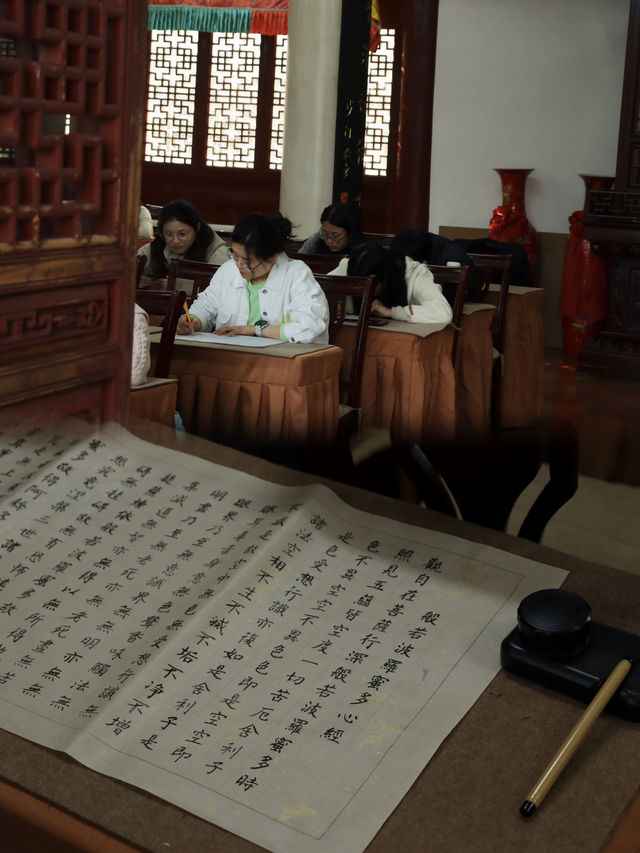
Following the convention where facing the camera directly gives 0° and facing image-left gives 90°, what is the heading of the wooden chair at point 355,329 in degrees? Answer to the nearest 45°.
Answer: approximately 45°

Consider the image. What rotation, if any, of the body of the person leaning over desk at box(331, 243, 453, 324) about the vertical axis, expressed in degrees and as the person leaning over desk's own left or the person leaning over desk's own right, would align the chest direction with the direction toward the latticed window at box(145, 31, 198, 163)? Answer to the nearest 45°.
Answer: approximately 135° to the person leaning over desk's own right

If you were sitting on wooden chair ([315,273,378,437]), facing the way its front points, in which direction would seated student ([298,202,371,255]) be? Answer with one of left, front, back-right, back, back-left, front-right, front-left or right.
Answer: back-right

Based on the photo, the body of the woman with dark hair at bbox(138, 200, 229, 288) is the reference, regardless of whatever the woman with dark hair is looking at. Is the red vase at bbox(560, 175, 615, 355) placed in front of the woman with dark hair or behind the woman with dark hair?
behind

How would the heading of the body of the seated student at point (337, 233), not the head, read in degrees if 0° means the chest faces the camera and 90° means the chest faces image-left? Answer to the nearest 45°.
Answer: approximately 45°

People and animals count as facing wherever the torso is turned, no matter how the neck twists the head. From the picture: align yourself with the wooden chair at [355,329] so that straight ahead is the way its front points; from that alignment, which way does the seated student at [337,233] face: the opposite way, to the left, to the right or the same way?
the same way

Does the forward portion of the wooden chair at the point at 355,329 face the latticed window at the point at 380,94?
no

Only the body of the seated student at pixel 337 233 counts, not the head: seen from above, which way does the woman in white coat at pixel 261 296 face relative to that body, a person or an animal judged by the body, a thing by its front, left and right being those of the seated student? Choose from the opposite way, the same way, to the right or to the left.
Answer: the same way

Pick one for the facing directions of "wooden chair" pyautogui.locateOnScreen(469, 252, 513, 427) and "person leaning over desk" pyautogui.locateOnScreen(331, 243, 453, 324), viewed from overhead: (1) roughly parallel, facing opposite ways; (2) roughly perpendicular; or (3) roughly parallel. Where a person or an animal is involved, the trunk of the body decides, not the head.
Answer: roughly parallel

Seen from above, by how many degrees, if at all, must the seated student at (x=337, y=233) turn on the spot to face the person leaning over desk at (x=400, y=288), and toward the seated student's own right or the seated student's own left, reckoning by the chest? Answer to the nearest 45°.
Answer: approximately 45° to the seated student's own left

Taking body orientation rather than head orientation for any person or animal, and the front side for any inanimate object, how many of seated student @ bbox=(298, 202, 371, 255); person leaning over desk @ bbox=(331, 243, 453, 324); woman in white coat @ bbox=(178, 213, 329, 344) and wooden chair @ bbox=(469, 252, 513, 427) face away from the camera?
0

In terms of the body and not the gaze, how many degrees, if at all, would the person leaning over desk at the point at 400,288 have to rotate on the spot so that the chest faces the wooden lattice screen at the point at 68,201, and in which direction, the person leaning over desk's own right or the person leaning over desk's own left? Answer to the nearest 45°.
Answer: approximately 45° to the person leaning over desk's own left

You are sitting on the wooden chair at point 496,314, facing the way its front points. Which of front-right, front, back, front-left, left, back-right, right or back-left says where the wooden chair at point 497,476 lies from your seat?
front-left

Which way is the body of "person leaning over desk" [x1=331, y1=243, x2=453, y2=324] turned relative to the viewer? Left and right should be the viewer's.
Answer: facing the viewer and to the left of the viewer

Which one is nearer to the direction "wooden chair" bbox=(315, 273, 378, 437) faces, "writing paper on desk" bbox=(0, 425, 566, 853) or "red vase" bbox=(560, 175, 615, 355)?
the writing paper on desk
